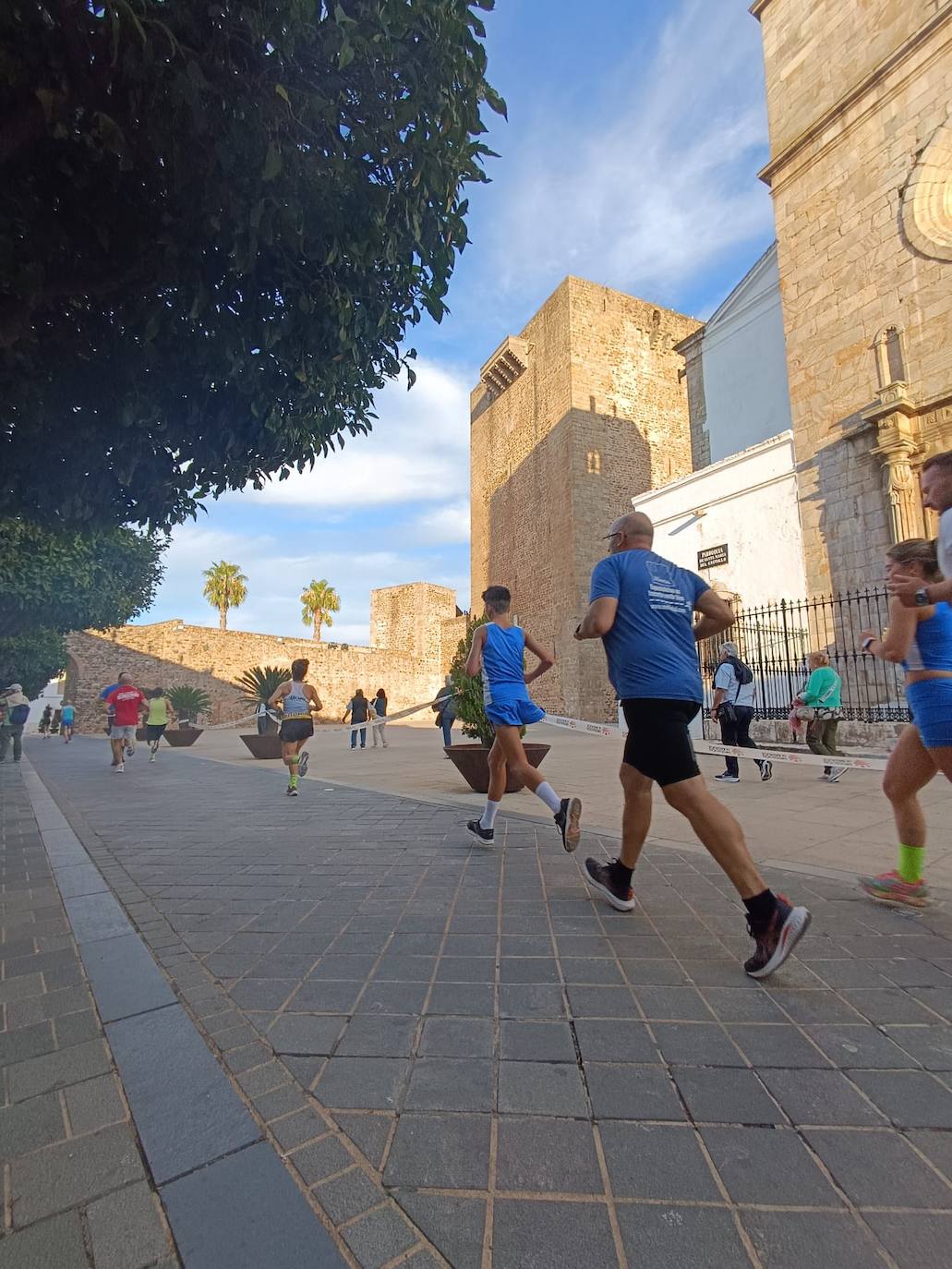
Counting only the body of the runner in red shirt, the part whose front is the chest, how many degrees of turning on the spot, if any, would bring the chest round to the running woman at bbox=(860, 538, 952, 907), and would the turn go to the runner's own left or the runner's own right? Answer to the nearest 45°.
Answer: approximately 180°

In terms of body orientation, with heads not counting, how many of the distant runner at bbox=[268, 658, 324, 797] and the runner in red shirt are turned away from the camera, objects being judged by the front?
2

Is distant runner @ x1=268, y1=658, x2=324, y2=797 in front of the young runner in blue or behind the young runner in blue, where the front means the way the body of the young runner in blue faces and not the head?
in front

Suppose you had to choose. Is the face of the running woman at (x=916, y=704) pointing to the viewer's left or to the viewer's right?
to the viewer's left

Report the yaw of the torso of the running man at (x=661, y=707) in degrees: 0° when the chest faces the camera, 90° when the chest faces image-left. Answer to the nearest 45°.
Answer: approximately 135°

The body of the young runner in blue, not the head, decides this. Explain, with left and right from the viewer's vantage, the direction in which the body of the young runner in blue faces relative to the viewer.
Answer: facing away from the viewer and to the left of the viewer

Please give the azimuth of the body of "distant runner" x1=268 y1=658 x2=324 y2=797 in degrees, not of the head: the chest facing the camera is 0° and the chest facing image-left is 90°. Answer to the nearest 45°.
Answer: approximately 180°

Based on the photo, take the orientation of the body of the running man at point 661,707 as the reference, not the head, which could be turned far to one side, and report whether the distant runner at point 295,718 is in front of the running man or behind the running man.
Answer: in front

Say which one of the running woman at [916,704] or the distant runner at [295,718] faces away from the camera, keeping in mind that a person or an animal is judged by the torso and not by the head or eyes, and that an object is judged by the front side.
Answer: the distant runner
